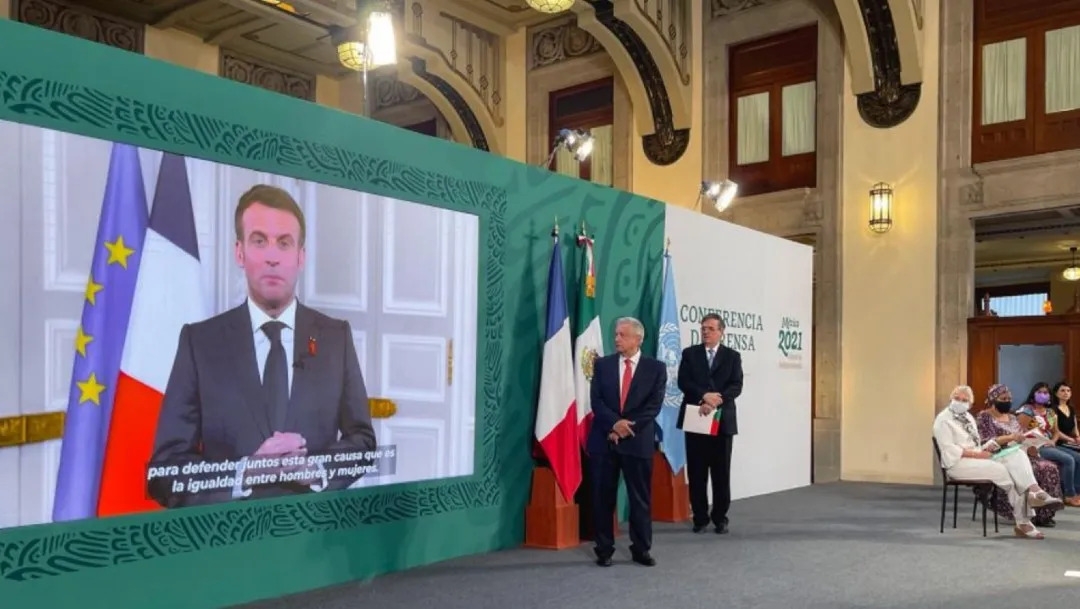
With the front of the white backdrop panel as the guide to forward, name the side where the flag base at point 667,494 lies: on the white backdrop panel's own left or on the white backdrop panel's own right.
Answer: on the white backdrop panel's own right

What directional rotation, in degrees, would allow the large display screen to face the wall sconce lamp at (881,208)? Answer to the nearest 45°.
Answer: approximately 90° to its left

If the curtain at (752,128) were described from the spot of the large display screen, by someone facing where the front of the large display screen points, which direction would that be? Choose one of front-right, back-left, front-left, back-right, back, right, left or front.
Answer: left

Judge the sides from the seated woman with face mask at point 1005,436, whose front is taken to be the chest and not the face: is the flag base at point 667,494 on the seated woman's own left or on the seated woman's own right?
on the seated woman's own right

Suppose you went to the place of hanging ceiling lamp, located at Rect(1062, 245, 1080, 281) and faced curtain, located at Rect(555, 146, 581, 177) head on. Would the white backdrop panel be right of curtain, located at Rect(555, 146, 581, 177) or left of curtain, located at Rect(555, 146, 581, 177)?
left

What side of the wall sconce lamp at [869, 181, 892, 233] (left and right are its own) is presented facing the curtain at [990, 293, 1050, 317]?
back

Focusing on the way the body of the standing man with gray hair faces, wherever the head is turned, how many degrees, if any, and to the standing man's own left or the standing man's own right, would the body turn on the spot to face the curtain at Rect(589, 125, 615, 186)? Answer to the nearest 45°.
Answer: approximately 180°

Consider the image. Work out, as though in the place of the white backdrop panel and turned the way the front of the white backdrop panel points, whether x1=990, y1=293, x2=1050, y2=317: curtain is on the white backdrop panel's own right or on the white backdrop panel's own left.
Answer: on the white backdrop panel's own left

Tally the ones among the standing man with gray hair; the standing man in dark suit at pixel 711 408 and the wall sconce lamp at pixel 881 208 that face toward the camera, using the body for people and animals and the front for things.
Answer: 3

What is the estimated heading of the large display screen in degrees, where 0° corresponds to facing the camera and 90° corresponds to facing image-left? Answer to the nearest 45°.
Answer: approximately 315°

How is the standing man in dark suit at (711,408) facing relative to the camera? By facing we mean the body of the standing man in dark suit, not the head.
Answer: toward the camera

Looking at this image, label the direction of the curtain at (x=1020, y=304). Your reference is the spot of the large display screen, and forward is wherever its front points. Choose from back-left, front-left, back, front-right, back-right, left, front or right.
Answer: left

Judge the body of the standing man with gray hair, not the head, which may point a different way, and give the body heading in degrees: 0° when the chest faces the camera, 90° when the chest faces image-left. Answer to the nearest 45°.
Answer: approximately 0°

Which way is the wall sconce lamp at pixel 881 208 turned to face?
toward the camera
